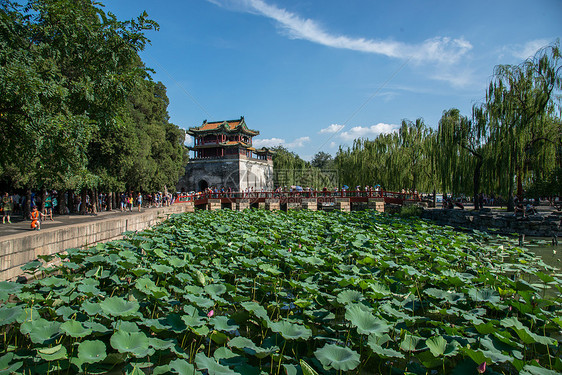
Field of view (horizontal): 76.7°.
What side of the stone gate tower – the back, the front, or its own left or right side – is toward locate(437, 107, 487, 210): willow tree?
left

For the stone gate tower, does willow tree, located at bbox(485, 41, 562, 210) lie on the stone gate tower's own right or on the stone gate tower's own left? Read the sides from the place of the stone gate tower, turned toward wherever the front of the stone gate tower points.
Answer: on the stone gate tower's own left

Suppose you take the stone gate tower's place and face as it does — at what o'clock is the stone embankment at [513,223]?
The stone embankment is roughly at 10 o'clock from the stone gate tower.

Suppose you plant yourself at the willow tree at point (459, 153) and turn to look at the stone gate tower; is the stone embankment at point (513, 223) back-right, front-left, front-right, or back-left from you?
back-left

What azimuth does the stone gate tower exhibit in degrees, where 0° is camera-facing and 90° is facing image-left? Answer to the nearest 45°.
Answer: approximately 45°
